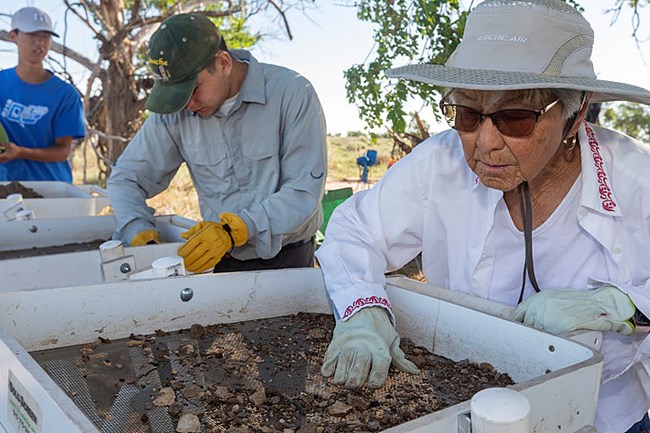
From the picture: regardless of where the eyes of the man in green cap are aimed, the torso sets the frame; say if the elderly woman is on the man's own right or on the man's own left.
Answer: on the man's own left

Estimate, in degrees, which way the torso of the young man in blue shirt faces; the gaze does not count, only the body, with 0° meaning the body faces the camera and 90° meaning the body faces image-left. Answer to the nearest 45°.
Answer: approximately 0°

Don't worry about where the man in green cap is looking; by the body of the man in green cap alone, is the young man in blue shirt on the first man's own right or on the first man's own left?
on the first man's own right

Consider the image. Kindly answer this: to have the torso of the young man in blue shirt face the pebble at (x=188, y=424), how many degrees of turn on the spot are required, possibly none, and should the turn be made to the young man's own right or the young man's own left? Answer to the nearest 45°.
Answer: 0° — they already face it

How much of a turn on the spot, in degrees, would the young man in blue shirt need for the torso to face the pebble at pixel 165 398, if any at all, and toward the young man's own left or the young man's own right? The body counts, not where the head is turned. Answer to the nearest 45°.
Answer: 0° — they already face it

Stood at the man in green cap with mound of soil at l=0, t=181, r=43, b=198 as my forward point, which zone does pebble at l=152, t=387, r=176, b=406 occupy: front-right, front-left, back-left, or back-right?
back-left

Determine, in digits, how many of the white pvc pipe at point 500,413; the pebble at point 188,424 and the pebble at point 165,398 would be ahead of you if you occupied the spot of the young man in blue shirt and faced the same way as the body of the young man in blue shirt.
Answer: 3

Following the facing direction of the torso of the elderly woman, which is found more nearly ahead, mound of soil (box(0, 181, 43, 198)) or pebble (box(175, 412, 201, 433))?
the pebble

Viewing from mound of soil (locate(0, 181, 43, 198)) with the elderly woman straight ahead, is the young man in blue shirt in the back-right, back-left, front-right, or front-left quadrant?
back-left
